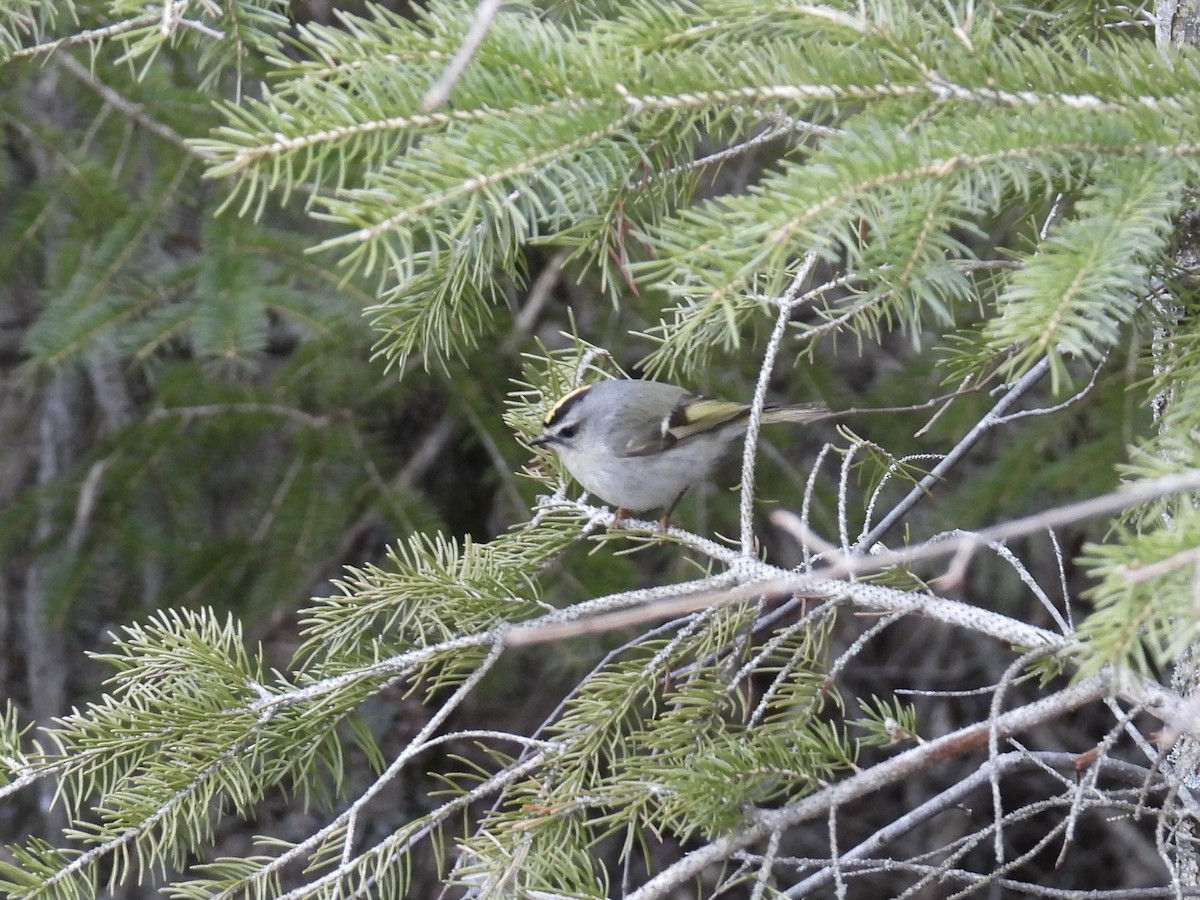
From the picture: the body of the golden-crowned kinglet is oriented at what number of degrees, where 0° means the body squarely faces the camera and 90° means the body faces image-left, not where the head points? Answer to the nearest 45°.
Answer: approximately 90°

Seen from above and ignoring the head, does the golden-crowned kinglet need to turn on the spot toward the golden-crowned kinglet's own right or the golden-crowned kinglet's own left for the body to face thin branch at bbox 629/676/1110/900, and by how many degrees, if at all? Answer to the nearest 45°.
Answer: approximately 90° to the golden-crowned kinglet's own left
